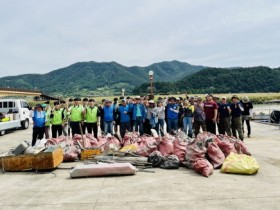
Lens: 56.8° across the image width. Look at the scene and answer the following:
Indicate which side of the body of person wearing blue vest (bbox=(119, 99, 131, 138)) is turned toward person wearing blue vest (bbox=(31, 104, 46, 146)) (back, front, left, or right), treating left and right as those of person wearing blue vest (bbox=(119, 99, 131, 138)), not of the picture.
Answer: right

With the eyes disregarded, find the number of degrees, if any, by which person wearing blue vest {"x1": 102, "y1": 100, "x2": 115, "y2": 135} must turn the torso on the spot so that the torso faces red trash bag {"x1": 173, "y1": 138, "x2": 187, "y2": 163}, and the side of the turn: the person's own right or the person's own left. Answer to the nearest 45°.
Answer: approximately 45° to the person's own left

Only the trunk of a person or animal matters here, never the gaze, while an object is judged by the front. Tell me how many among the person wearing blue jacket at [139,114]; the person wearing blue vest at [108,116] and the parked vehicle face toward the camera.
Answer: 2

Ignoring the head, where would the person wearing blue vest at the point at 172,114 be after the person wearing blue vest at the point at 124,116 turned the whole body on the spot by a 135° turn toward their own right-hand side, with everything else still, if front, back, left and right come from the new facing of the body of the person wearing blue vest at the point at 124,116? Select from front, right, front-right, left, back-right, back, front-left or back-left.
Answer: back-right

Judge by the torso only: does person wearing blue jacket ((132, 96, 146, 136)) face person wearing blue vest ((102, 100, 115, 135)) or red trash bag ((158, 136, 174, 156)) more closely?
the red trash bag

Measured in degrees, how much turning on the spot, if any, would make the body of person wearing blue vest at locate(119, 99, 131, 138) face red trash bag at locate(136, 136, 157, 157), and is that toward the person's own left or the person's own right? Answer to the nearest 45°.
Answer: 0° — they already face it

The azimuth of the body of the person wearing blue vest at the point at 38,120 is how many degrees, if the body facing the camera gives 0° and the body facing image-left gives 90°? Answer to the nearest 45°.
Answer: approximately 0°

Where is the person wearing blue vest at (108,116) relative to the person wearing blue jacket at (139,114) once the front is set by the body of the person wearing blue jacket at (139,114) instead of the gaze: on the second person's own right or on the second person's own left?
on the second person's own right

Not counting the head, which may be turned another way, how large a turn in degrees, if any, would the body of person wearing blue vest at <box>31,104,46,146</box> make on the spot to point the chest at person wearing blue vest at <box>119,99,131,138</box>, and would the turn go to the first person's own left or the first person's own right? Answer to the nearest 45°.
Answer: approximately 90° to the first person's own left

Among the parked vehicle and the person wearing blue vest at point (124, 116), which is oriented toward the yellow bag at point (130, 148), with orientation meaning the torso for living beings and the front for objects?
the person wearing blue vest

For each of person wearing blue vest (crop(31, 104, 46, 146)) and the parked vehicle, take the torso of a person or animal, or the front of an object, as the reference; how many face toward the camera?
1
